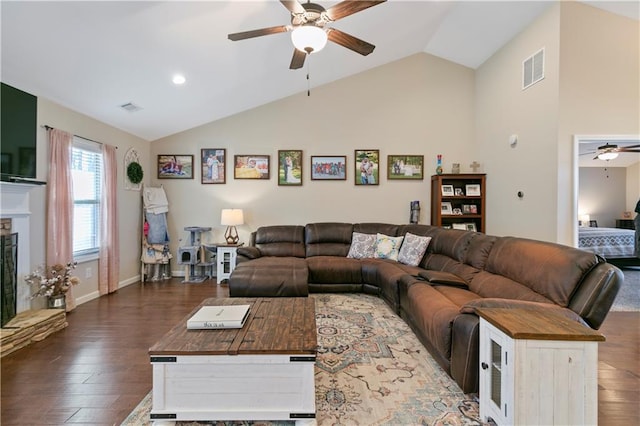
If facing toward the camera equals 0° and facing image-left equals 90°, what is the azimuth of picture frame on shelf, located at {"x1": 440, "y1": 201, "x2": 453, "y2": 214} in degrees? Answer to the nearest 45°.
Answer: approximately 0°

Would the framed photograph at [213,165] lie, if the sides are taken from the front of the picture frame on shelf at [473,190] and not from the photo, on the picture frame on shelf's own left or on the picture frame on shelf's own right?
on the picture frame on shelf's own right

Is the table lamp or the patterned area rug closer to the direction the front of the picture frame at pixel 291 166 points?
the patterned area rug

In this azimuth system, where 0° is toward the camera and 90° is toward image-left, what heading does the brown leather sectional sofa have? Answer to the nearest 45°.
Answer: approximately 45°

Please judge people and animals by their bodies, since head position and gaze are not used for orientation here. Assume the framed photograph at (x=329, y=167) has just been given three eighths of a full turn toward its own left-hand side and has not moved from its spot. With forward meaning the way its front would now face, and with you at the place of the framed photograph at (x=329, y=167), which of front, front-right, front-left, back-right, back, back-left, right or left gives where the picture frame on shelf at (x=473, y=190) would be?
front-right

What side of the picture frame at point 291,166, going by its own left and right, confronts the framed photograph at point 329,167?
left

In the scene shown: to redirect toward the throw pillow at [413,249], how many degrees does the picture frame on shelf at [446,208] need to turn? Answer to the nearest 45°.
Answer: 0° — it already faces it

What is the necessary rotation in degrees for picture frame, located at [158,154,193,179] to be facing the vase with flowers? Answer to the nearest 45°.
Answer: approximately 45° to its right

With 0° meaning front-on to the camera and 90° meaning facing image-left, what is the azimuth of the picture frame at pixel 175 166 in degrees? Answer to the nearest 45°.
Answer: approximately 0°

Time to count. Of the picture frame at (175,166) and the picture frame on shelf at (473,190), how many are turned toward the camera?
2
